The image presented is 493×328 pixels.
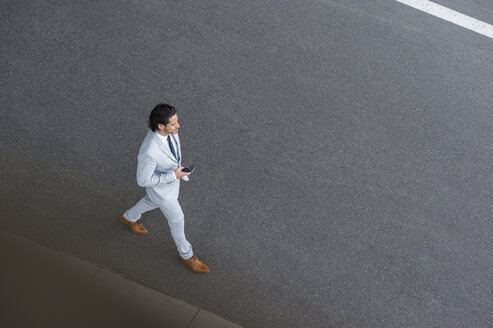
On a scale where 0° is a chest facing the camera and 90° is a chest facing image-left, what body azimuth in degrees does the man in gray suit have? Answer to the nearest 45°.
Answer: approximately 315°

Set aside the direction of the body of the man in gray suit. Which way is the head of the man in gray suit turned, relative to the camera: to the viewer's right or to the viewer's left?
to the viewer's right
